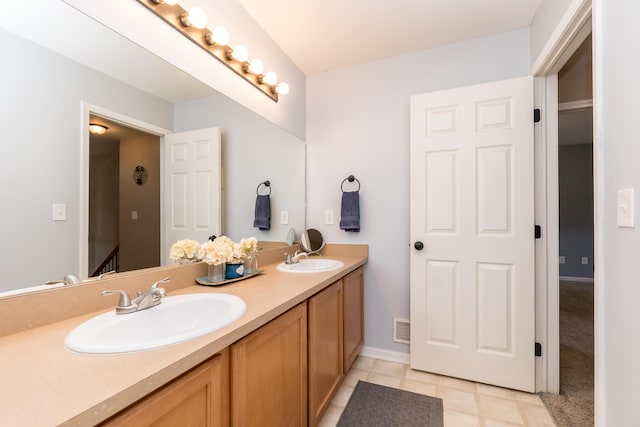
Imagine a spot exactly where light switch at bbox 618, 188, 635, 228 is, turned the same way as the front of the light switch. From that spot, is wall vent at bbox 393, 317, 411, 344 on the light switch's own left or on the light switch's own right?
on the light switch's own right

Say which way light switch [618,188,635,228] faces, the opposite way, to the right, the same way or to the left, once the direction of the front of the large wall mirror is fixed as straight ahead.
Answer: the opposite way

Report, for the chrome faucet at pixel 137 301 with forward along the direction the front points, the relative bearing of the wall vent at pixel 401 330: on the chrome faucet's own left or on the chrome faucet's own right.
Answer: on the chrome faucet's own left

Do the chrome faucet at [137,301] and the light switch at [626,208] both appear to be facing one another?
yes

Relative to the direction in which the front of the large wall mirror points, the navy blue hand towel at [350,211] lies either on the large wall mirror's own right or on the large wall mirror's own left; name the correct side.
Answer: on the large wall mirror's own left

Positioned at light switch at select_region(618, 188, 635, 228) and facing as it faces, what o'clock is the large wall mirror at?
The large wall mirror is roughly at 12 o'clock from the light switch.

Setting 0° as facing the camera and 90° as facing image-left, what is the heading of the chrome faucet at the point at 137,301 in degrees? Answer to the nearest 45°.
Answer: approximately 315°

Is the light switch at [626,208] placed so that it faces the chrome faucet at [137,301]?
yes

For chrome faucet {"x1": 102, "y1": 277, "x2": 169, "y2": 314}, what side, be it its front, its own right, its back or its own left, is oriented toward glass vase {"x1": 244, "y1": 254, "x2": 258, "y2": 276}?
left

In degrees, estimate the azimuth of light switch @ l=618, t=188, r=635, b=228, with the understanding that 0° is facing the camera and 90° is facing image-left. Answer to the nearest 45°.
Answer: approximately 45°

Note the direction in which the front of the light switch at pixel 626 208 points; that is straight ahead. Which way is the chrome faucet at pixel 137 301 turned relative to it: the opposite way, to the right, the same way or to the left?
the opposite way

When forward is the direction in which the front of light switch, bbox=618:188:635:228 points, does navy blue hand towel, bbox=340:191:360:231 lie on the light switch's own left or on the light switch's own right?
on the light switch's own right
